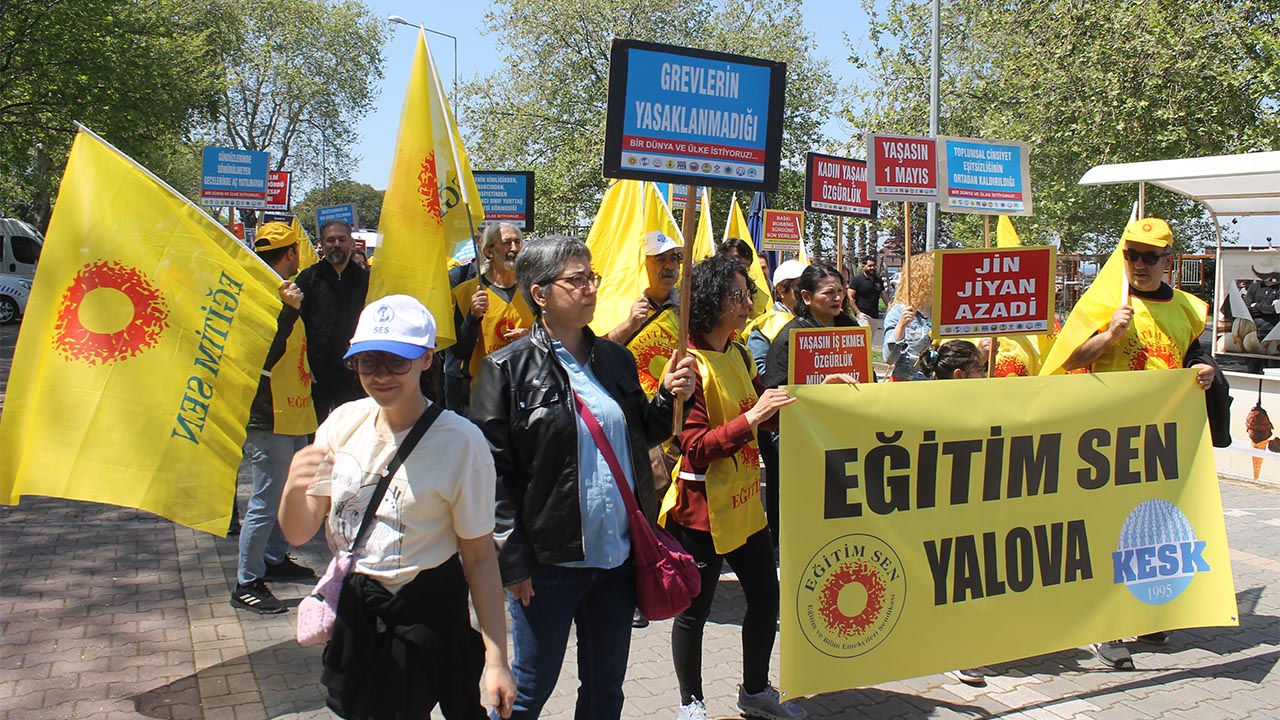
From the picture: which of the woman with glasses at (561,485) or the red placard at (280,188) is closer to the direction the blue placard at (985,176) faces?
the woman with glasses

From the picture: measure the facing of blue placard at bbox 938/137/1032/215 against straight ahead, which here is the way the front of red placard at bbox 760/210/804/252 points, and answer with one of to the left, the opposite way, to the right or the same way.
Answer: the same way

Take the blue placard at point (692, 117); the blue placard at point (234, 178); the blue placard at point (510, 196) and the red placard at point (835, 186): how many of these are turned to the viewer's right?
0

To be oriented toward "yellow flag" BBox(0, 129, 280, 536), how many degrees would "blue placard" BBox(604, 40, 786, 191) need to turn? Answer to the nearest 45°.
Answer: approximately 90° to its right

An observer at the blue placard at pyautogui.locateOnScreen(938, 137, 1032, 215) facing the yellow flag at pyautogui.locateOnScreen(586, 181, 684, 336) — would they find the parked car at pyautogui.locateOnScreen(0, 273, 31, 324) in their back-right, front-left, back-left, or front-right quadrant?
front-right

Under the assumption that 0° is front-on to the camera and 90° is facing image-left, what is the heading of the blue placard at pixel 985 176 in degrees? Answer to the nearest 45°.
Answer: approximately 0°

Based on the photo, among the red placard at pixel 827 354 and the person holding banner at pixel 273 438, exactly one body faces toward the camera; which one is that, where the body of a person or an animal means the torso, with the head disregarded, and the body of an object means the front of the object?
the red placard

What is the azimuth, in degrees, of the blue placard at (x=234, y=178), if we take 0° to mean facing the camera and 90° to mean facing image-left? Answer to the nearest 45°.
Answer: approximately 0°

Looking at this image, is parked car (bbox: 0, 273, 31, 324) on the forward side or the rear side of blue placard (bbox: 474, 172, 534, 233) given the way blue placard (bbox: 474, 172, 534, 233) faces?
on the rear side

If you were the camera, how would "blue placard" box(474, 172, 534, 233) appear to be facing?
facing the viewer

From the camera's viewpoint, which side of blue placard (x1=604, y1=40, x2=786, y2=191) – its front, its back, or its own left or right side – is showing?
front

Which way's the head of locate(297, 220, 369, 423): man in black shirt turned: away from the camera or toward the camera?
toward the camera

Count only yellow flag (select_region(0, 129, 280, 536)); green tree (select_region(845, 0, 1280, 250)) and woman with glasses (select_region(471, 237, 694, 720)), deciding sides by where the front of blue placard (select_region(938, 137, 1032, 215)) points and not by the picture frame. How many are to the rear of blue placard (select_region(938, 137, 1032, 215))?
1

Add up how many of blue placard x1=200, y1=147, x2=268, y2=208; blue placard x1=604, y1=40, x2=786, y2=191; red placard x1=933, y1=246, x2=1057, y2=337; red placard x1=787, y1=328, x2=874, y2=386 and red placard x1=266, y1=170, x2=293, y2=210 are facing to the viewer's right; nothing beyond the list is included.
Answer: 0

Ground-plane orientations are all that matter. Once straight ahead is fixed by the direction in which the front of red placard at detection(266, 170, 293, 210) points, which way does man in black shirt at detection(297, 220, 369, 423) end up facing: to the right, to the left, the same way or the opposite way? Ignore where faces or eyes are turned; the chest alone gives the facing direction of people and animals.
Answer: the same way

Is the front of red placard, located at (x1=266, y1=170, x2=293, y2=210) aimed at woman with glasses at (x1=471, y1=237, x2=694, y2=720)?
yes

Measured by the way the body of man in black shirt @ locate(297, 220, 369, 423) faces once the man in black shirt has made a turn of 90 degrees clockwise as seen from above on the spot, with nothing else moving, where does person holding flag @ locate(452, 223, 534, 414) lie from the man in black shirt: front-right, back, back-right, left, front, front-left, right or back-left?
back

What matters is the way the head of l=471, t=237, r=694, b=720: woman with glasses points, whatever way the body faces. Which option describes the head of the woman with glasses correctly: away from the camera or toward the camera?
toward the camera
